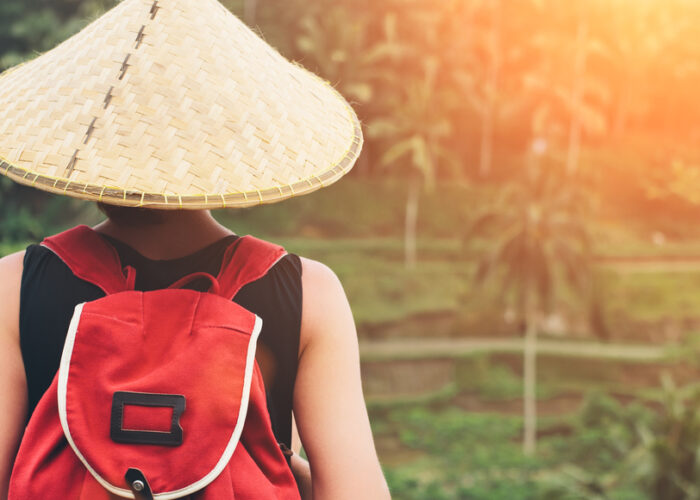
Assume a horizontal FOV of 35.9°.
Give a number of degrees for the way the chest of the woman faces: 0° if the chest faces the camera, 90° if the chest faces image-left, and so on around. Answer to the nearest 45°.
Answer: approximately 180°

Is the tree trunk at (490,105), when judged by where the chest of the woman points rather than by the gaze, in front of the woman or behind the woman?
in front

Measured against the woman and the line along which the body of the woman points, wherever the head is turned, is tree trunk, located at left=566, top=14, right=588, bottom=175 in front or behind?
in front

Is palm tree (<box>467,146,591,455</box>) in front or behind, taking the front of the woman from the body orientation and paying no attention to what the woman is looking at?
in front
